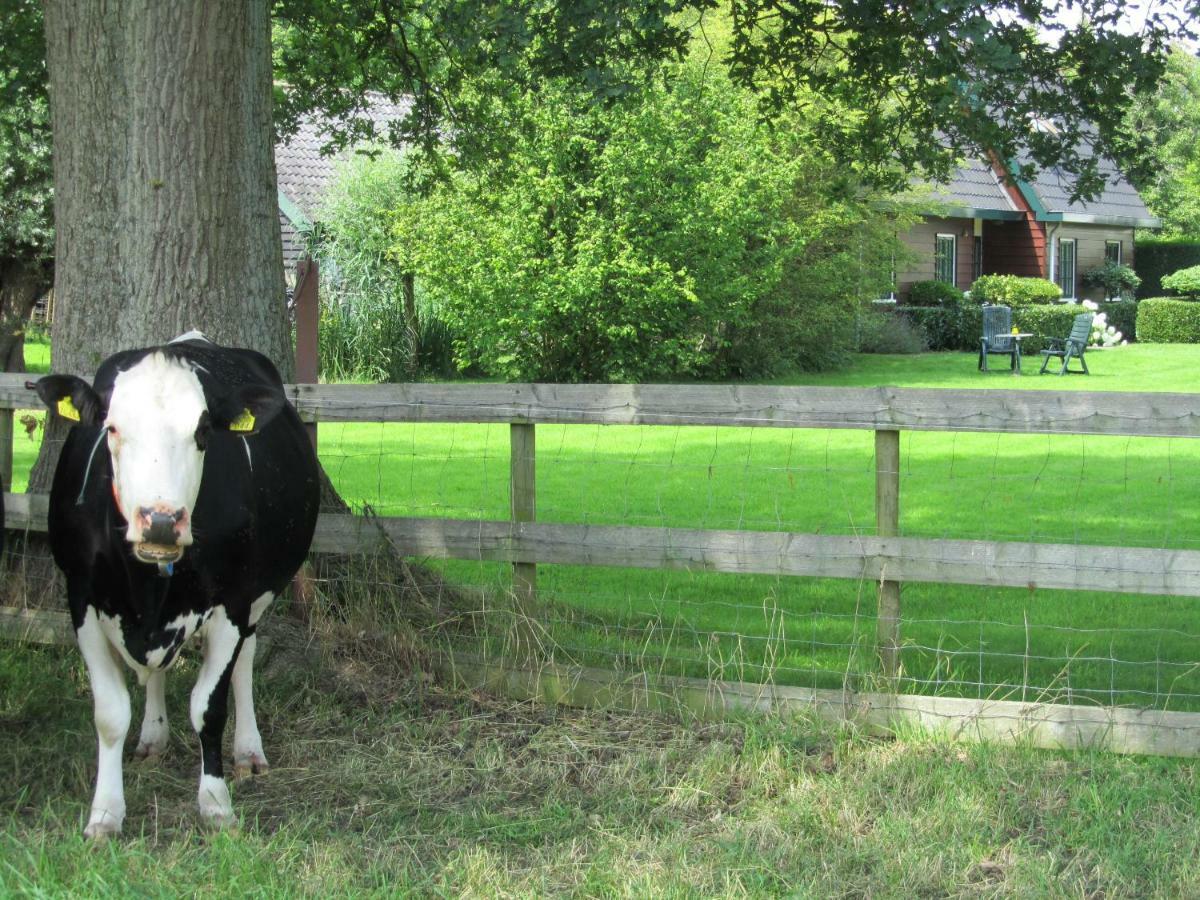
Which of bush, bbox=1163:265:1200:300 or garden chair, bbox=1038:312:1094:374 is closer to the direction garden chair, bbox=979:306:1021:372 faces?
the garden chair

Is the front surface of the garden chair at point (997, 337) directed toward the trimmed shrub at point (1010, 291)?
no

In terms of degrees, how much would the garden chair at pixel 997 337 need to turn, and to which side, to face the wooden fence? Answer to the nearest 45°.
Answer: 0° — it already faces it

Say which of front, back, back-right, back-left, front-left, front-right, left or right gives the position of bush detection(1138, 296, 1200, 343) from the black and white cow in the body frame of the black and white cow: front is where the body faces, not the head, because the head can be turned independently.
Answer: back-left

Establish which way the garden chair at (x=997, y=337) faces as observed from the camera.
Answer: facing the viewer

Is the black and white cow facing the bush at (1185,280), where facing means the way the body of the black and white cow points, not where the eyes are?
no

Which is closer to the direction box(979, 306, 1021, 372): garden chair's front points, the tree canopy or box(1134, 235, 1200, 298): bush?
the tree canopy

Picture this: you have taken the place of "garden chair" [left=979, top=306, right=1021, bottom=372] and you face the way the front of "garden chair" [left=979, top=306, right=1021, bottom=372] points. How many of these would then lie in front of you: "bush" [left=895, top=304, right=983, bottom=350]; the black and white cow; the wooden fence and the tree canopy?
3

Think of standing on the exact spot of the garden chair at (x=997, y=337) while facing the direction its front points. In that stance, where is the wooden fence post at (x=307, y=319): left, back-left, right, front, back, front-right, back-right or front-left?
front

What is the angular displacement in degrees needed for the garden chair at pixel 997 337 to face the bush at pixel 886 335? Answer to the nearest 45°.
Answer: approximately 135° to its right

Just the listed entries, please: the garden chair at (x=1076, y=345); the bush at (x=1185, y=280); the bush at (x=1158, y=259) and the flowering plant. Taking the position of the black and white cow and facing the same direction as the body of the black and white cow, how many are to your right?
0

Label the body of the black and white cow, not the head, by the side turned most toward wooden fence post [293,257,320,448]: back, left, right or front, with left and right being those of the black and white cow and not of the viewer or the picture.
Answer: back

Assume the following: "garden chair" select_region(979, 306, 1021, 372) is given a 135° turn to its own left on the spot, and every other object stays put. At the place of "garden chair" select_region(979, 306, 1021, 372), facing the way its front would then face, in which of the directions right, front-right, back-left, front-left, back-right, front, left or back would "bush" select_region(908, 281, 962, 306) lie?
front-left
